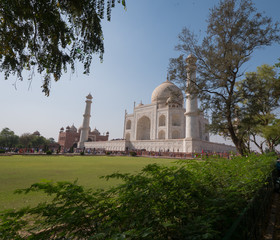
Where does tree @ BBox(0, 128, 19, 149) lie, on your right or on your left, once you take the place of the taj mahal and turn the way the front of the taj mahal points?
on your right

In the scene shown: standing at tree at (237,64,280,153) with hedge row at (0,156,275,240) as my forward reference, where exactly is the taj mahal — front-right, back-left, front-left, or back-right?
back-right

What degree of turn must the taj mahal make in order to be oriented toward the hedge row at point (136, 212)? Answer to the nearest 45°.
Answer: approximately 45° to its left

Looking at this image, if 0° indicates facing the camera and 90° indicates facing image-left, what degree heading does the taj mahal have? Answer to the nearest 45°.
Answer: approximately 45°

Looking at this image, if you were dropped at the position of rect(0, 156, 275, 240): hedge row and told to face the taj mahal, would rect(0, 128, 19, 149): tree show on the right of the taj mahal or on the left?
left

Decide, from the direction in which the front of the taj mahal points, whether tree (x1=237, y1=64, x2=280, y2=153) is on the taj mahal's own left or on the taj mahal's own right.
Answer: on the taj mahal's own left
